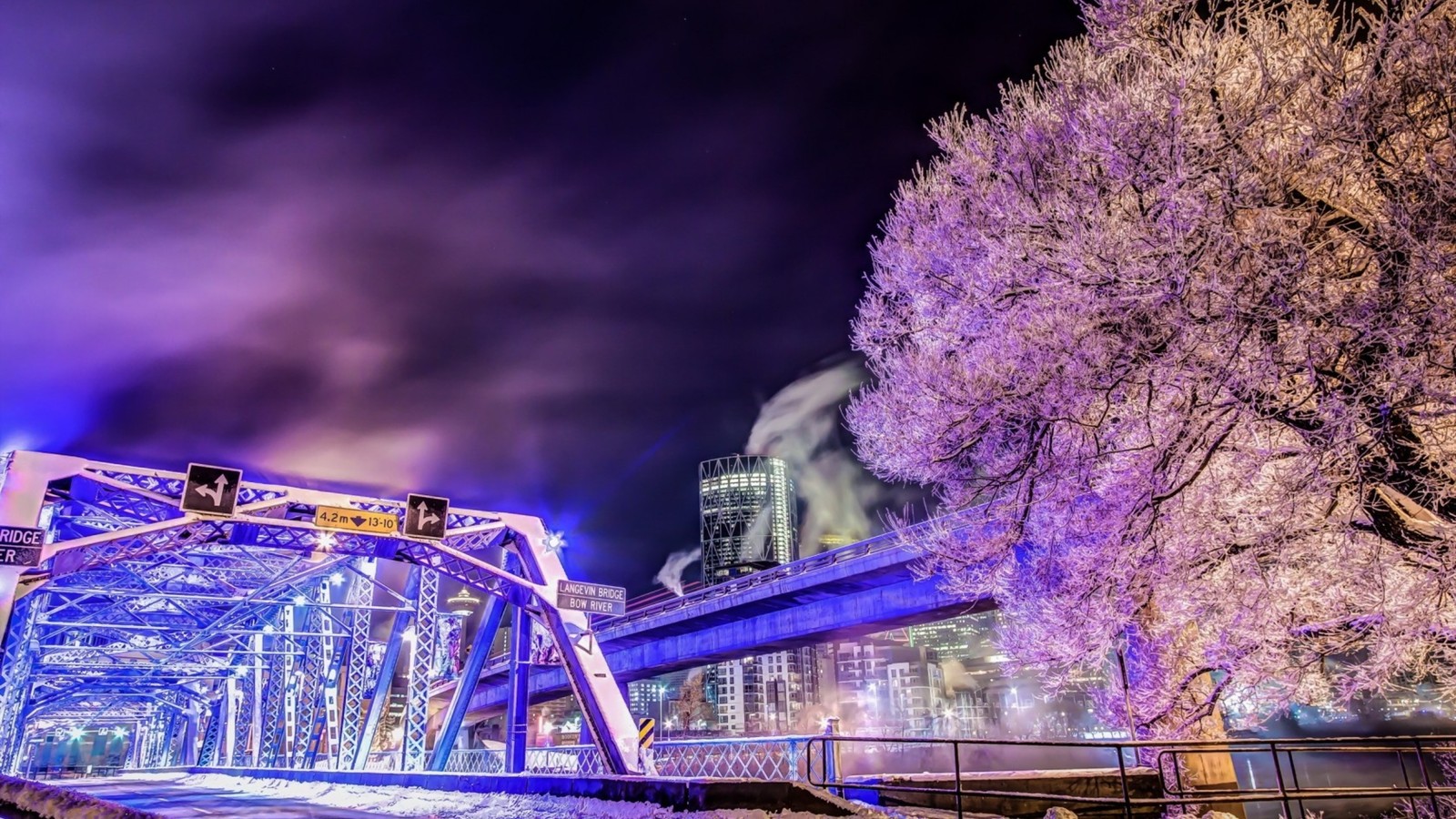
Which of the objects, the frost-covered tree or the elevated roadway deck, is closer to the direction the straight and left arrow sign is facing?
the frost-covered tree

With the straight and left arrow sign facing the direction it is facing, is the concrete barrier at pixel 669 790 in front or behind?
in front

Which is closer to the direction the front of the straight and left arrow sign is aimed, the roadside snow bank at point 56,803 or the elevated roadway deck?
the roadside snow bank

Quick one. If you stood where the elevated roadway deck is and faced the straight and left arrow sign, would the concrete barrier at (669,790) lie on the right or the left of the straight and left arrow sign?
left

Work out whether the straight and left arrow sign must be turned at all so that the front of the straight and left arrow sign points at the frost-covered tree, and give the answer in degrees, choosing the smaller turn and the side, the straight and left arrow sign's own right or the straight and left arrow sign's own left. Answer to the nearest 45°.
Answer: approximately 45° to the straight and left arrow sign's own left

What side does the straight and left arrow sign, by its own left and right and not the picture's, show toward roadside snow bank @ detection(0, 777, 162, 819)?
front

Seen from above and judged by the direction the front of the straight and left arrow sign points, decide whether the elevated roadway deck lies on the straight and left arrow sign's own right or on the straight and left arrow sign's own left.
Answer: on the straight and left arrow sign's own left

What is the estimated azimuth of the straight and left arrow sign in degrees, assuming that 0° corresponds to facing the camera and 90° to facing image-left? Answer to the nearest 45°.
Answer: approximately 0°
